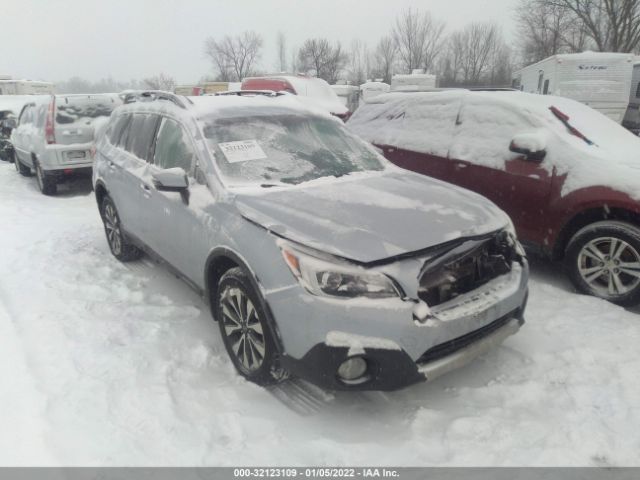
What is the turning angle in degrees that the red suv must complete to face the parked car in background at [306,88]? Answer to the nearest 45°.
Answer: approximately 180°

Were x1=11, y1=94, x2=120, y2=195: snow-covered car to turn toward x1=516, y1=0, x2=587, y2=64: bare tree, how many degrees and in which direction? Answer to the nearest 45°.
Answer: approximately 90° to its right

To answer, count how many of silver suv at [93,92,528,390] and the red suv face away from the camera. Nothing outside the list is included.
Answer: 0

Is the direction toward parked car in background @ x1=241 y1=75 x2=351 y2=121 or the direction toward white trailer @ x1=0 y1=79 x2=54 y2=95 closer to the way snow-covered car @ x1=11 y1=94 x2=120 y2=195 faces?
the white trailer

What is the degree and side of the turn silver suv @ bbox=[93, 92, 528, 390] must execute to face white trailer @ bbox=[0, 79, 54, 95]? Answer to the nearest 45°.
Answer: approximately 180°

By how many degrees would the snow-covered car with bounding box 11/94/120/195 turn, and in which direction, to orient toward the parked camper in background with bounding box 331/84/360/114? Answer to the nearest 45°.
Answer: approximately 90° to its right

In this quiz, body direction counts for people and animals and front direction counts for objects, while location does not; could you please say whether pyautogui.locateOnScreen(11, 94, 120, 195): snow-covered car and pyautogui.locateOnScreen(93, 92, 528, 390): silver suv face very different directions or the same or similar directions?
very different directions

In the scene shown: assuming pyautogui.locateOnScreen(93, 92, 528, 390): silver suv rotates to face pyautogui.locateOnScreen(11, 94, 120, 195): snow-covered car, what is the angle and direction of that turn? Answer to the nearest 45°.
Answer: approximately 180°

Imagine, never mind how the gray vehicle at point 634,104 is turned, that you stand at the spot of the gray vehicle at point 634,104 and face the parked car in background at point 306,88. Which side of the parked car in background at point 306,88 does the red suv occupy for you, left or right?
left
